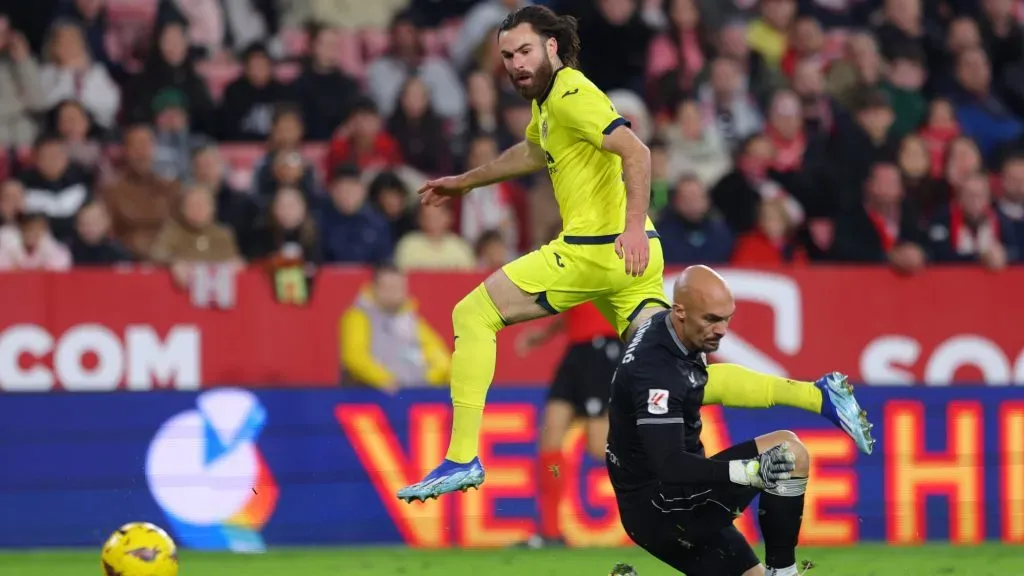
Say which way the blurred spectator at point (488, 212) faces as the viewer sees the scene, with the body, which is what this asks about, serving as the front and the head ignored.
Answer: toward the camera

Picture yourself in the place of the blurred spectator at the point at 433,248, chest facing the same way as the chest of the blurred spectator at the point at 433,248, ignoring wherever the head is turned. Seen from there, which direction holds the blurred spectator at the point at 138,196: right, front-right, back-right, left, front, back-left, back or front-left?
right

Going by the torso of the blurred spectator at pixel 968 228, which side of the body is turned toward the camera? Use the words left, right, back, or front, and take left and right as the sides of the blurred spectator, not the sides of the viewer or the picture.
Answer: front

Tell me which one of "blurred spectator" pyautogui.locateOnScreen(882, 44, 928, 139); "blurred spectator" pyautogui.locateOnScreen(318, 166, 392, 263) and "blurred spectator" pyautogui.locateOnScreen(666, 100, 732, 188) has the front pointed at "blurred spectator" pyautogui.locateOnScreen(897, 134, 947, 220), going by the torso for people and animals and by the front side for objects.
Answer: "blurred spectator" pyautogui.locateOnScreen(882, 44, 928, 139)

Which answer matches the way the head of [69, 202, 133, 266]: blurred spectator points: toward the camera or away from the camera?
toward the camera

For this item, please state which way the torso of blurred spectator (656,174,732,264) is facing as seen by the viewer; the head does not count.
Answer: toward the camera

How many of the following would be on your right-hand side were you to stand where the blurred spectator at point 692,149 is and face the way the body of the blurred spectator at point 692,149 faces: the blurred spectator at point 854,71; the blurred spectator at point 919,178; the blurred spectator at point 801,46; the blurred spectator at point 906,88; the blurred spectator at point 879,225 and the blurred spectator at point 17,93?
1

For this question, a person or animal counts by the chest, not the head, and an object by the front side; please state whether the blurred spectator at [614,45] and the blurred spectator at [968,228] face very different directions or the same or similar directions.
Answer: same or similar directions

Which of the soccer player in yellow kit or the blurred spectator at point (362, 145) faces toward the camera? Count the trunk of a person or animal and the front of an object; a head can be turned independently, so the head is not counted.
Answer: the blurred spectator

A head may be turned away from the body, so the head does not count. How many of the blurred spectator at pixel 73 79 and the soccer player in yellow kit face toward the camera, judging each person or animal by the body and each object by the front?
1

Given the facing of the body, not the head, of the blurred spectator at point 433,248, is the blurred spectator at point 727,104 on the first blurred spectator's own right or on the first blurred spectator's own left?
on the first blurred spectator's own left

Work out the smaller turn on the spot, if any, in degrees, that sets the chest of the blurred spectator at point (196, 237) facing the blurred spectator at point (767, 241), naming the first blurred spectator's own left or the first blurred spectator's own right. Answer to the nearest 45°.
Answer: approximately 90° to the first blurred spectator's own left

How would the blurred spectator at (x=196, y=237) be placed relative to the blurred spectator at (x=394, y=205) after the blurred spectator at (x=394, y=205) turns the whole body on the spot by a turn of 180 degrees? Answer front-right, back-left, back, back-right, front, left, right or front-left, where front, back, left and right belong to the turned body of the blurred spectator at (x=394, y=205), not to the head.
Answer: left
